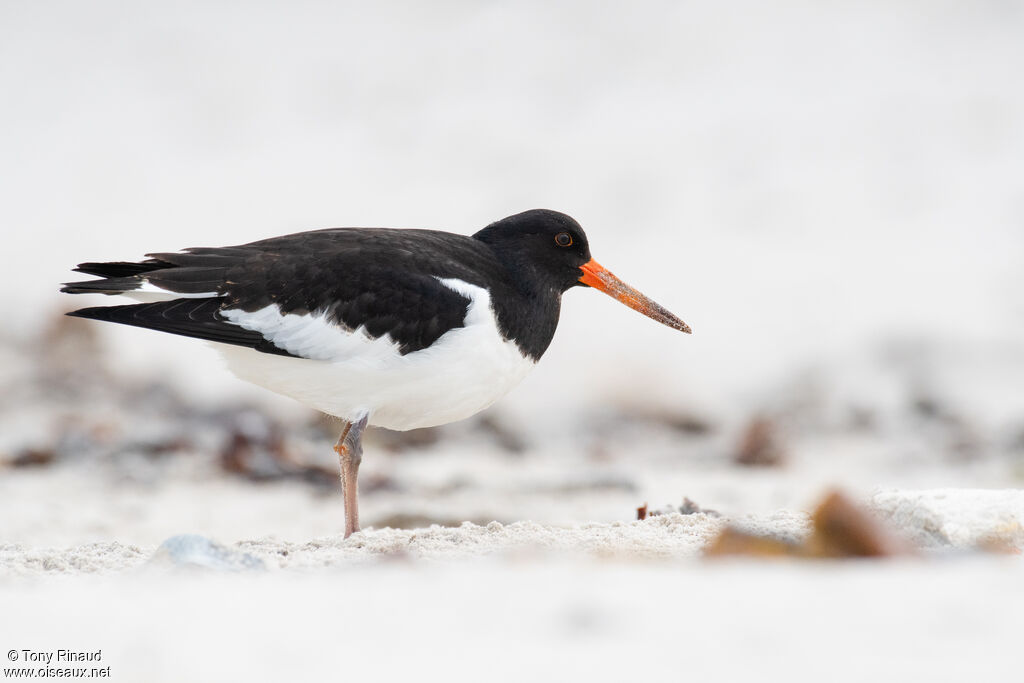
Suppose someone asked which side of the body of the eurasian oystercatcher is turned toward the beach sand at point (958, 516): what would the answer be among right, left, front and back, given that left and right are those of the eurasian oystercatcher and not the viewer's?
front

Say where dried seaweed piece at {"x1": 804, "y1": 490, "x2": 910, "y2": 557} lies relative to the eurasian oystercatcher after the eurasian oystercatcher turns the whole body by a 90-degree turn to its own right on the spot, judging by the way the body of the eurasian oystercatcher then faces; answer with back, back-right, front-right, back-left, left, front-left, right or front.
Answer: front-left

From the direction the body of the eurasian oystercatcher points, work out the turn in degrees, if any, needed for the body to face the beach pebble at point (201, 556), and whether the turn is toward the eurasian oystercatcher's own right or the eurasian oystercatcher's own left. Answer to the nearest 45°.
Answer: approximately 90° to the eurasian oystercatcher's own right

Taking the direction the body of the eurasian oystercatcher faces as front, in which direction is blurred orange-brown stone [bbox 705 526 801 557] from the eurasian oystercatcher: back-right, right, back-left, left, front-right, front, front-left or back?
front-right

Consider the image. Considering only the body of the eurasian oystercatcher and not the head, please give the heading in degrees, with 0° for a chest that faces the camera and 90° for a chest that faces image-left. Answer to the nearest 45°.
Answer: approximately 270°

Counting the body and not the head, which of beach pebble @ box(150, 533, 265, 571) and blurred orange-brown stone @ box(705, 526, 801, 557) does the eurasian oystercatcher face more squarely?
the blurred orange-brown stone
